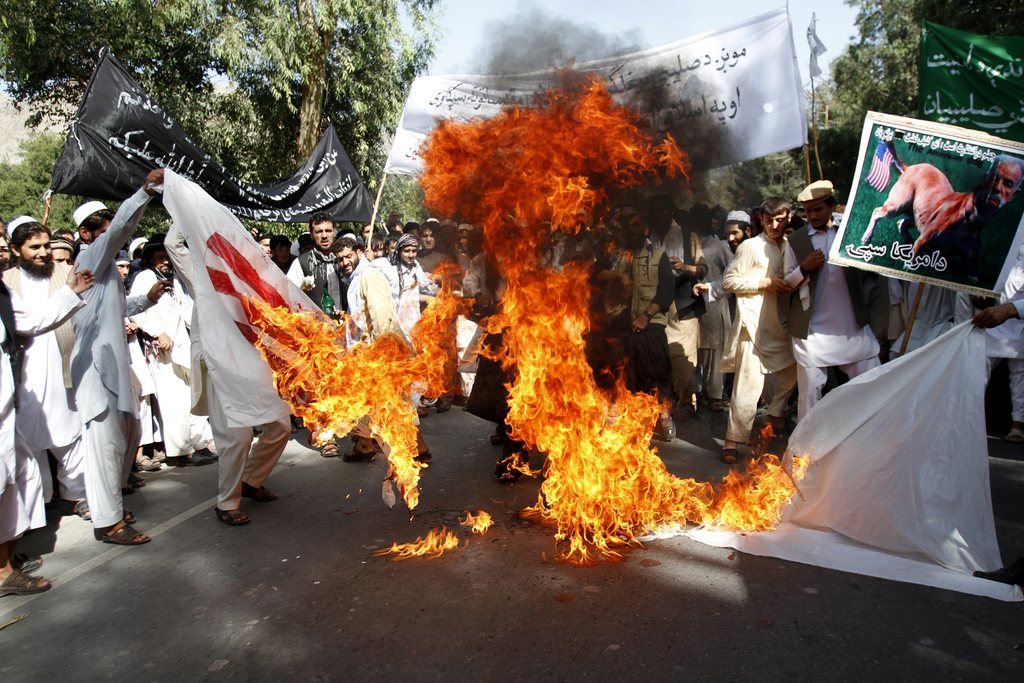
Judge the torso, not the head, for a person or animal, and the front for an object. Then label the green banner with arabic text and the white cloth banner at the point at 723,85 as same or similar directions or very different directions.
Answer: same or similar directions

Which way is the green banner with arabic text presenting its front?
toward the camera

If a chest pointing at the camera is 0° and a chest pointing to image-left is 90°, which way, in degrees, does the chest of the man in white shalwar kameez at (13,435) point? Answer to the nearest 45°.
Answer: approximately 270°

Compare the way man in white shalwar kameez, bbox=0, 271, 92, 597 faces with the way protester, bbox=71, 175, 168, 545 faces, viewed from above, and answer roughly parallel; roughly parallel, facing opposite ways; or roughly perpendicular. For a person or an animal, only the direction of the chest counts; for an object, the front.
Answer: roughly parallel

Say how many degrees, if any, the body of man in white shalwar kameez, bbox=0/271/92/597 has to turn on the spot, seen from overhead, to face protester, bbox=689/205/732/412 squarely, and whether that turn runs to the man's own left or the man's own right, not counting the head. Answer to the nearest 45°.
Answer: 0° — they already face them

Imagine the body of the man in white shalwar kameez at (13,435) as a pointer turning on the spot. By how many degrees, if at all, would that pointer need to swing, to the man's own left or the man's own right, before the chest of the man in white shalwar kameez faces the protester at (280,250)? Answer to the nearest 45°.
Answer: approximately 45° to the man's own left

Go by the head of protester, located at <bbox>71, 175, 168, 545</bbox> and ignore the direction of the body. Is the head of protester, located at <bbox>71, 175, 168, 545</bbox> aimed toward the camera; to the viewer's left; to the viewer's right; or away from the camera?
to the viewer's right

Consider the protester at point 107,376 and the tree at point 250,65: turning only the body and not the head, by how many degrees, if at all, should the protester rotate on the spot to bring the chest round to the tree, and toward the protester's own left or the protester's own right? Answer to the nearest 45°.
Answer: approximately 90° to the protester's own left

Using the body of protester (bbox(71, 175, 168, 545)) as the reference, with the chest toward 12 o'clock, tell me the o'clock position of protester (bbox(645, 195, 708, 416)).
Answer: protester (bbox(645, 195, 708, 416)) is roughly at 12 o'clock from protester (bbox(71, 175, 168, 545)).

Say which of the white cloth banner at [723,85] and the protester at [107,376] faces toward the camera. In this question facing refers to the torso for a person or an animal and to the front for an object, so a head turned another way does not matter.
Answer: the white cloth banner

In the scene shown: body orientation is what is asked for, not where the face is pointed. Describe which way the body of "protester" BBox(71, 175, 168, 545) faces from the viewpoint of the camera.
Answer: to the viewer's right

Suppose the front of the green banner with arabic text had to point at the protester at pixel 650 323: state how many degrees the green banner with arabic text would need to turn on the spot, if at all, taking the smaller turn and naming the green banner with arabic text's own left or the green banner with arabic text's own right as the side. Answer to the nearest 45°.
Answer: approximately 45° to the green banner with arabic text's own right

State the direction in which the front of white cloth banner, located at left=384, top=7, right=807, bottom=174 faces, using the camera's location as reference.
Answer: facing the viewer

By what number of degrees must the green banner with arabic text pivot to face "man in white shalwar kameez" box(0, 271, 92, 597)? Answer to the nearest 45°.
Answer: approximately 45° to its right

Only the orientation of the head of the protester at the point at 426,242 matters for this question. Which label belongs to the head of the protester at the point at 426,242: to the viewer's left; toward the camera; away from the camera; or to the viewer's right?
toward the camera

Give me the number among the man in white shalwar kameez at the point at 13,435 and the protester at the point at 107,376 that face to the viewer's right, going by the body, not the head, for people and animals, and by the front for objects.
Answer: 2

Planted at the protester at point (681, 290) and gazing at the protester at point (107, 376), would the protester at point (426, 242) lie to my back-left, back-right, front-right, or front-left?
front-right
